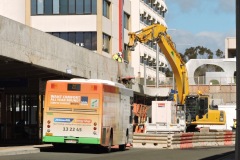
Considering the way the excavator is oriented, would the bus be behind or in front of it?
in front

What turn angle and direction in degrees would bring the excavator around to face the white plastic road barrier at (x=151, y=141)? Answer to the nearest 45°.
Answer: approximately 45° to its left

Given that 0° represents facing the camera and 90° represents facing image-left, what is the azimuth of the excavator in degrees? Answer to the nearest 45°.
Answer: approximately 45°

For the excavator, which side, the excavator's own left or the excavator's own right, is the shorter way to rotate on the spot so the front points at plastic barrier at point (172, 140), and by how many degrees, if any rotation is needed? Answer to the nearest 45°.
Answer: approximately 45° to the excavator's own left
